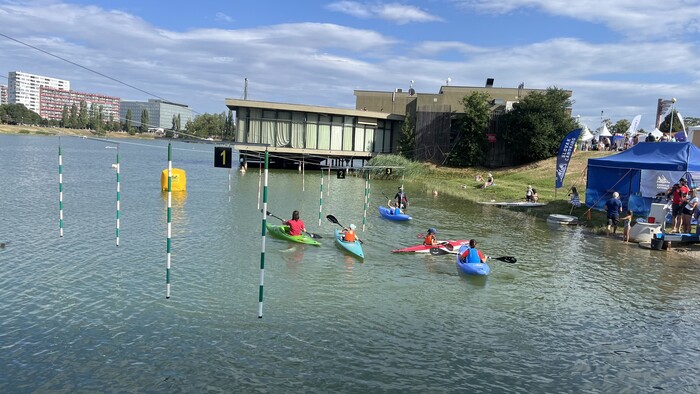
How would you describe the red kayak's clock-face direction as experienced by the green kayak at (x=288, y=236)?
The red kayak is roughly at 5 o'clock from the green kayak.

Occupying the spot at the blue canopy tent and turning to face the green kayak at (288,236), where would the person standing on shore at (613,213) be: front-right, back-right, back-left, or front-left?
front-left

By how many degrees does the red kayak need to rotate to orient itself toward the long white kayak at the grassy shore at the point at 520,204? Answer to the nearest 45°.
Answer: approximately 90° to its right

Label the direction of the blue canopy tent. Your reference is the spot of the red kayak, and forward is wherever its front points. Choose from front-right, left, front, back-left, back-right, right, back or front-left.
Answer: front

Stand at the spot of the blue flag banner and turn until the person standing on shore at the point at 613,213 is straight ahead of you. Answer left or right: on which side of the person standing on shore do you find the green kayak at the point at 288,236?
right

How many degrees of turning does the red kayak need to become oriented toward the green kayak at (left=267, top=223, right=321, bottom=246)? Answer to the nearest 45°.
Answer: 0° — it already faces it

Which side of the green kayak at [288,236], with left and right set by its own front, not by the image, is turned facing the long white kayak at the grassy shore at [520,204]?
right

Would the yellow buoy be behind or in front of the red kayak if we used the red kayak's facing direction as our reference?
in front

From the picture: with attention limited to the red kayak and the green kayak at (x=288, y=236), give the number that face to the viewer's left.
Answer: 1
